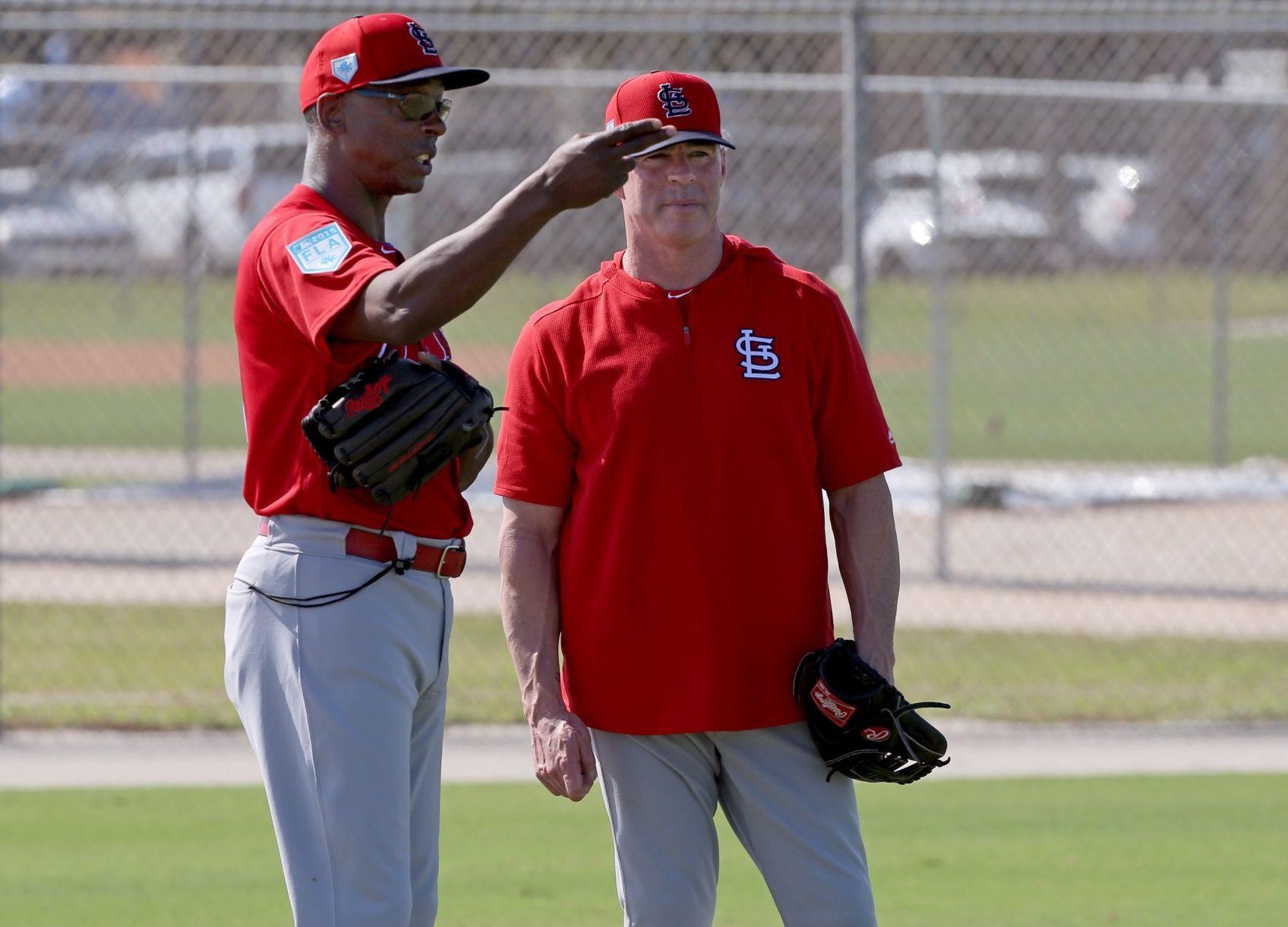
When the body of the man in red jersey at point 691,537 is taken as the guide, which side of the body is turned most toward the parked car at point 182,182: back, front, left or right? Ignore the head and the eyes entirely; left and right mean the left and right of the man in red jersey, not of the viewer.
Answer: back

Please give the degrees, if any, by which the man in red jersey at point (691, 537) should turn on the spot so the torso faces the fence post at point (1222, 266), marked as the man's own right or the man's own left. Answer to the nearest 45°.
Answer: approximately 135° to the man's own left

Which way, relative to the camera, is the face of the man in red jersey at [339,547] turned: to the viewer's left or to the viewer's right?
to the viewer's right

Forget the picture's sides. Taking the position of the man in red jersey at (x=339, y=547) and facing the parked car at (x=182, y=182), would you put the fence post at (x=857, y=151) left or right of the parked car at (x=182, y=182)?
right

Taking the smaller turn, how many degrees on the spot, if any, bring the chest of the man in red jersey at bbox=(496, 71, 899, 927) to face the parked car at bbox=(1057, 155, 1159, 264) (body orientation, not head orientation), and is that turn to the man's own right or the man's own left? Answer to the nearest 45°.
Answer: approximately 180°

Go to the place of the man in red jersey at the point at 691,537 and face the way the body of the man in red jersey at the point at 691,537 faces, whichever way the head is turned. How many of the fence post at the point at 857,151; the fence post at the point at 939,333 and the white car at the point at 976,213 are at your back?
3

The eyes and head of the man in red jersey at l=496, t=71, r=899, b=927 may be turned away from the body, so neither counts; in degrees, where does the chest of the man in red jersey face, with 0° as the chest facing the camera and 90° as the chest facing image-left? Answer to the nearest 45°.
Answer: approximately 0°

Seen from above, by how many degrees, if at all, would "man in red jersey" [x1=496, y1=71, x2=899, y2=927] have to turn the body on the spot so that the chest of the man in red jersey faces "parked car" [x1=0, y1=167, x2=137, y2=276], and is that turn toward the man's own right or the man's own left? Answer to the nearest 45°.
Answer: approximately 135° to the man's own right

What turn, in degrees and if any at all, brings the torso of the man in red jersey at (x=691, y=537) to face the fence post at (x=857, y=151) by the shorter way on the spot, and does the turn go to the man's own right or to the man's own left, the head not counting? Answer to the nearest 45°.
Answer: approximately 180°

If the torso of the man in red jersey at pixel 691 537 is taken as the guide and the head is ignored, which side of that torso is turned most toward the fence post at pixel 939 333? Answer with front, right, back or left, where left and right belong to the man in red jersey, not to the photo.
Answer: back

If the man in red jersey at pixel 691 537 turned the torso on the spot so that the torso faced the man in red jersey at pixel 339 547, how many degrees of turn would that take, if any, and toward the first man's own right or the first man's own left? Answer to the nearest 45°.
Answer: approximately 90° to the first man's own right

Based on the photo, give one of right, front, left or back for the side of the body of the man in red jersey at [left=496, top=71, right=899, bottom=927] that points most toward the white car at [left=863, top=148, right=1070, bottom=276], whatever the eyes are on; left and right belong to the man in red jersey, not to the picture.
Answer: back
